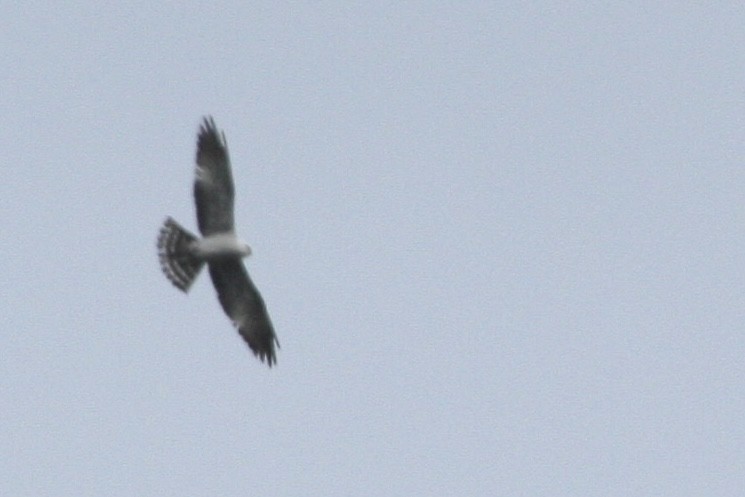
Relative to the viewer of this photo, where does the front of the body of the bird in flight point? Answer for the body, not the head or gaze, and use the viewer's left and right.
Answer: facing to the right of the viewer
